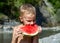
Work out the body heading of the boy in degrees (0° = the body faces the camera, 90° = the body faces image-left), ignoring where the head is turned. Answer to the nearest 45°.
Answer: approximately 315°
